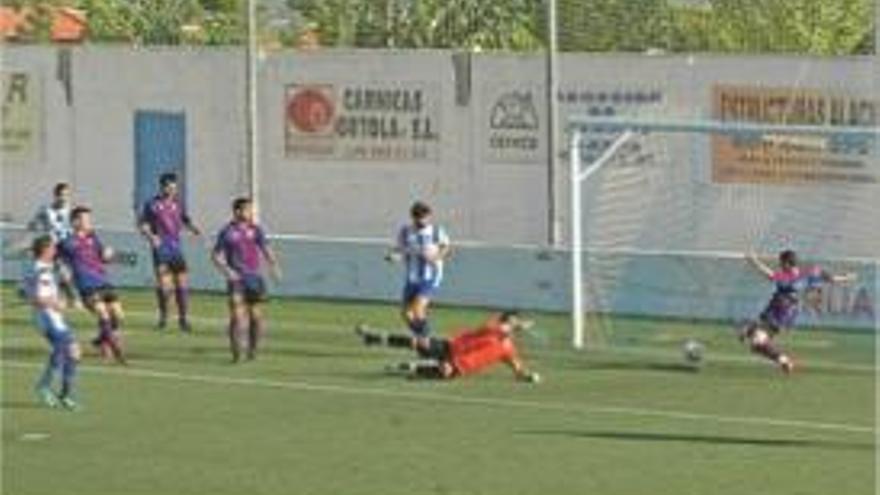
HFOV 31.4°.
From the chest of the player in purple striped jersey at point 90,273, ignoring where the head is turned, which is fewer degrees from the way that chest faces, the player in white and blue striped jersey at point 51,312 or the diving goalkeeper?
the diving goalkeeper

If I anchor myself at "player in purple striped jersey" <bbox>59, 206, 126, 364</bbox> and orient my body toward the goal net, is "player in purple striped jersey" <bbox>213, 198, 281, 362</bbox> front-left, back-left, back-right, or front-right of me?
front-right

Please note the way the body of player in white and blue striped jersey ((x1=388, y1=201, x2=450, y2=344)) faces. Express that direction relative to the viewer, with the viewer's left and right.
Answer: facing the viewer

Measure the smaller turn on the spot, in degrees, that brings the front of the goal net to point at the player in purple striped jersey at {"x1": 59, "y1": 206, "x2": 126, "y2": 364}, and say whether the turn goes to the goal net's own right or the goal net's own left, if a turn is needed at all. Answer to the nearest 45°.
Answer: approximately 45° to the goal net's own right

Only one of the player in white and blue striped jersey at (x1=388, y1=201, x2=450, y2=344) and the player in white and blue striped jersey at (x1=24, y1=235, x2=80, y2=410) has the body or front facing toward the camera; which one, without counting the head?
the player in white and blue striped jersey at (x1=388, y1=201, x2=450, y2=344)

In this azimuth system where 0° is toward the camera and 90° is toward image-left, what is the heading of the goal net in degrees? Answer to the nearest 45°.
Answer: approximately 0°

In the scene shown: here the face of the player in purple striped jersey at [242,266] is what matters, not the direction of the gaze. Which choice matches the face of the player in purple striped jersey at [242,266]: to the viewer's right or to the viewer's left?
to the viewer's right

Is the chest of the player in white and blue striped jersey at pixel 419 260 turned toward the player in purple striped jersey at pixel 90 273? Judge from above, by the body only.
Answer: no

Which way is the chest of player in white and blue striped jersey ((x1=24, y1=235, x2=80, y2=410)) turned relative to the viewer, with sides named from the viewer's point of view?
facing to the right of the viewer

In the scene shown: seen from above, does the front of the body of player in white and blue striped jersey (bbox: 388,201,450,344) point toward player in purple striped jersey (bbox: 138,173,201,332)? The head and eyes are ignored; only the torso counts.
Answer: no
